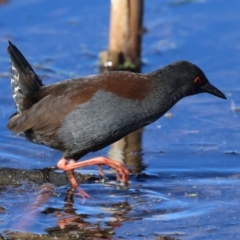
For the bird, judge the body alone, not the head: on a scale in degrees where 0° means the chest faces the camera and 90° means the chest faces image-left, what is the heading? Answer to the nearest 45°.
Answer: approximately 270°

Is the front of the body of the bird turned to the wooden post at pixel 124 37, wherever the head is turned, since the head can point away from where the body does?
no
